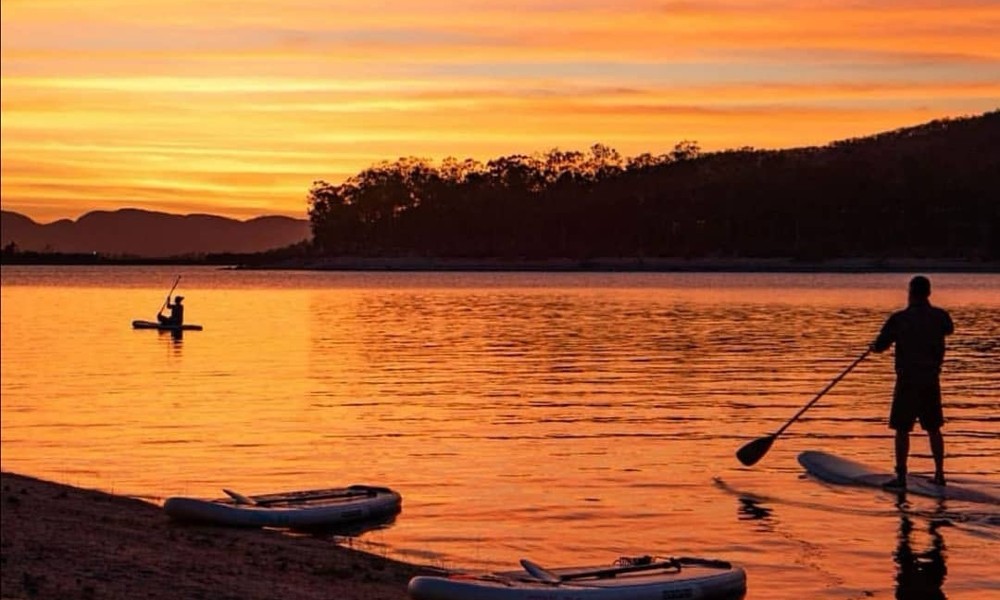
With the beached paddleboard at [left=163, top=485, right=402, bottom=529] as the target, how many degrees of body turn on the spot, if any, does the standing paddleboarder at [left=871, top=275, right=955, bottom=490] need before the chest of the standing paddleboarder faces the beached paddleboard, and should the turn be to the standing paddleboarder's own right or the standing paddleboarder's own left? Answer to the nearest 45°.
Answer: approximately 90° to the standing paddleboarder's own left

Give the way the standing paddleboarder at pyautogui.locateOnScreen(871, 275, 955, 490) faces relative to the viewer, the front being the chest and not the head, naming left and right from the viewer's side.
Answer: facing away from the viewer and to the left of the viewer

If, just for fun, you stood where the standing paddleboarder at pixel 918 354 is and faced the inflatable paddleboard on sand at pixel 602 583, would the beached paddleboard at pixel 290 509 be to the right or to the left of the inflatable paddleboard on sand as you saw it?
right
